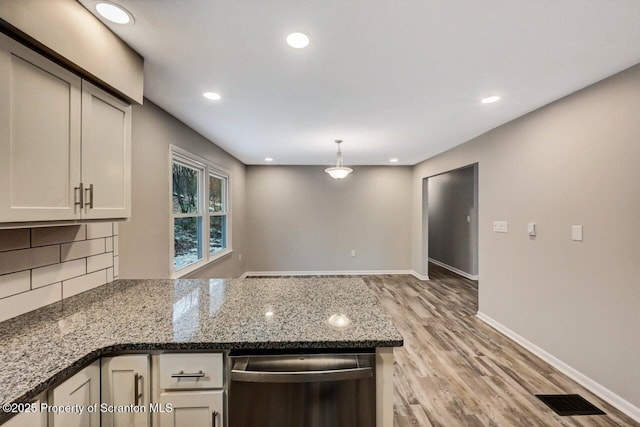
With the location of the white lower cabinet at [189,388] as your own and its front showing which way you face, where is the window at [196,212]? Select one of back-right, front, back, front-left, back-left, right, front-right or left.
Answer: back

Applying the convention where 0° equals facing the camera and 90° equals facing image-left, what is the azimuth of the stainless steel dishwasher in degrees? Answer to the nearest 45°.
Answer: approximately 0°

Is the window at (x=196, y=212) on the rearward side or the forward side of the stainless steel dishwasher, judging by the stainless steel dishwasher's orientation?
on the rearward side

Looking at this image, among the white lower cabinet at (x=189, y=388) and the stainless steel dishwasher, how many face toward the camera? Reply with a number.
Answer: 2

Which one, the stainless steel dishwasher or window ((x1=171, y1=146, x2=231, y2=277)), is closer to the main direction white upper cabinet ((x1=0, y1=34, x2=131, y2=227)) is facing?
the stainless steel dishwasher

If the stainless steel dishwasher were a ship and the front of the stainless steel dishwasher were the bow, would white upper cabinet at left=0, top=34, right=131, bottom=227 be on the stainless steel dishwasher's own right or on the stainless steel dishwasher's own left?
on the stainless steel dishwasher's own right
